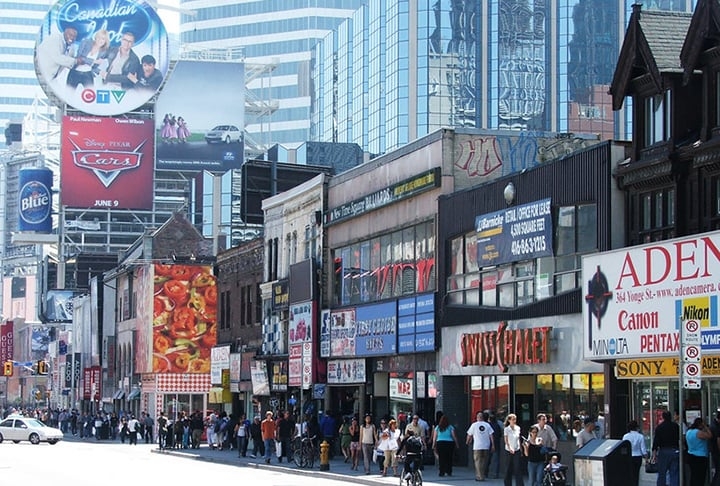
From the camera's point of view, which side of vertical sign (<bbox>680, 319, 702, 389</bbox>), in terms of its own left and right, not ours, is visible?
front

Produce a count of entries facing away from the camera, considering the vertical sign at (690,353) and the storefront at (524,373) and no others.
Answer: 0

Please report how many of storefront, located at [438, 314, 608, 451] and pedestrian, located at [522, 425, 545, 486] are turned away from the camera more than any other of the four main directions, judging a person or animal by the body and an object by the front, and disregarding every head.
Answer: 0

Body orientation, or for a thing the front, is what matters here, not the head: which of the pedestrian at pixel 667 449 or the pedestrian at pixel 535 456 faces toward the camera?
the pedestrian at pixel 535 456

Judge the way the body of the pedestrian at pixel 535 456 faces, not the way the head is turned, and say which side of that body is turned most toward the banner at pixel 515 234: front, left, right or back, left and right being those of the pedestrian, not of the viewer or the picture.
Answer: back

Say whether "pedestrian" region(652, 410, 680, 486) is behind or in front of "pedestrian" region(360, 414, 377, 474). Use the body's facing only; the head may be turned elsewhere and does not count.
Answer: in front

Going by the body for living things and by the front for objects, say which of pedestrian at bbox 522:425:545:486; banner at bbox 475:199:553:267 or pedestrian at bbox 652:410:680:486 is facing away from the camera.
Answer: pedestrian at bbox 652:410:680:486

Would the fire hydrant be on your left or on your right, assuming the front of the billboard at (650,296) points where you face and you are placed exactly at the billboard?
on your right

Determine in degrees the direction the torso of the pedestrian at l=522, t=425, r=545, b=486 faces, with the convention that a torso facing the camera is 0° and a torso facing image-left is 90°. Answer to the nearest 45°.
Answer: approximately 0°
